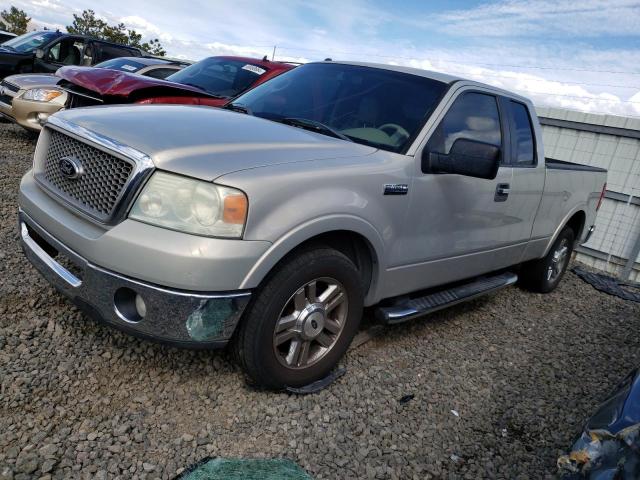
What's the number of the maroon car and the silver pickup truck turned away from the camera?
0

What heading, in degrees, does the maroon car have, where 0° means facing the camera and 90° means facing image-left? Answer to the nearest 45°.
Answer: approximately 45°

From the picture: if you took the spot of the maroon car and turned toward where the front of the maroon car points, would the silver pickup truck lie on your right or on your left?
on your left

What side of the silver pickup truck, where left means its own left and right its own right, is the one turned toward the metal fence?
back

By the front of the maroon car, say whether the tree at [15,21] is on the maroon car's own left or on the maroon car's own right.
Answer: on the maroon car's own right

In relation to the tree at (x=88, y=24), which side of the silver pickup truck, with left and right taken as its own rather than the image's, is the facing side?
right

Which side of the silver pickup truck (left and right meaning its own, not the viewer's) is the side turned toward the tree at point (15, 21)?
right

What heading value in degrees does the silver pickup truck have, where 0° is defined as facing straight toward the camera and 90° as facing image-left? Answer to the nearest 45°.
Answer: approximately 45°

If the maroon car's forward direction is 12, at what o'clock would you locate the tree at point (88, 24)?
The tree is roughly at 4 o'clock from the maroon car.

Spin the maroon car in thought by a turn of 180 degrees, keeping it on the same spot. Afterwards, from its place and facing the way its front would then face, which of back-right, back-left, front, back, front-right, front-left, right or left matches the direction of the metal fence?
front-right
